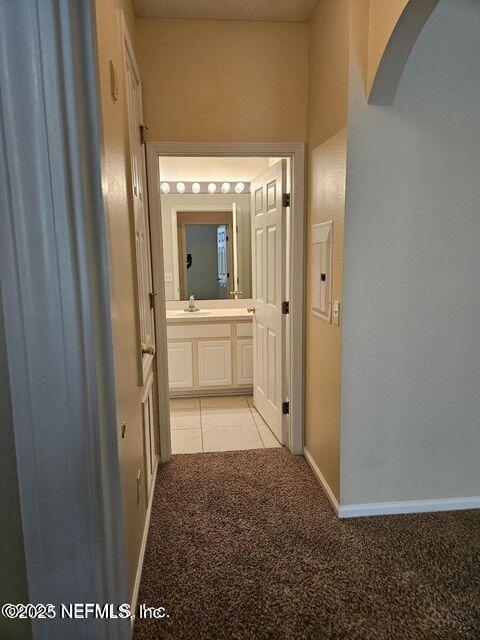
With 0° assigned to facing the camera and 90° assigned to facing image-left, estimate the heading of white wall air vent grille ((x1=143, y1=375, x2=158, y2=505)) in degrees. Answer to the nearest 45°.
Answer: approximately 270°

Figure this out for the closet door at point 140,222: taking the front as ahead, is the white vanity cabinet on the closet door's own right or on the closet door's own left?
on the closet door's own left

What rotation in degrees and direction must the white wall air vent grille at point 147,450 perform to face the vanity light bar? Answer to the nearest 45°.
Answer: approximately 90° to its left

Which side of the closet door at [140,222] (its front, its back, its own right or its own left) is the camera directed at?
right

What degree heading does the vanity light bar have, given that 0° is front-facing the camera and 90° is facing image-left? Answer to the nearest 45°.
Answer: approximately 0°

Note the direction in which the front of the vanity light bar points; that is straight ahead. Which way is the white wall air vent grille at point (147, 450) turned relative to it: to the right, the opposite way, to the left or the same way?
to the left
